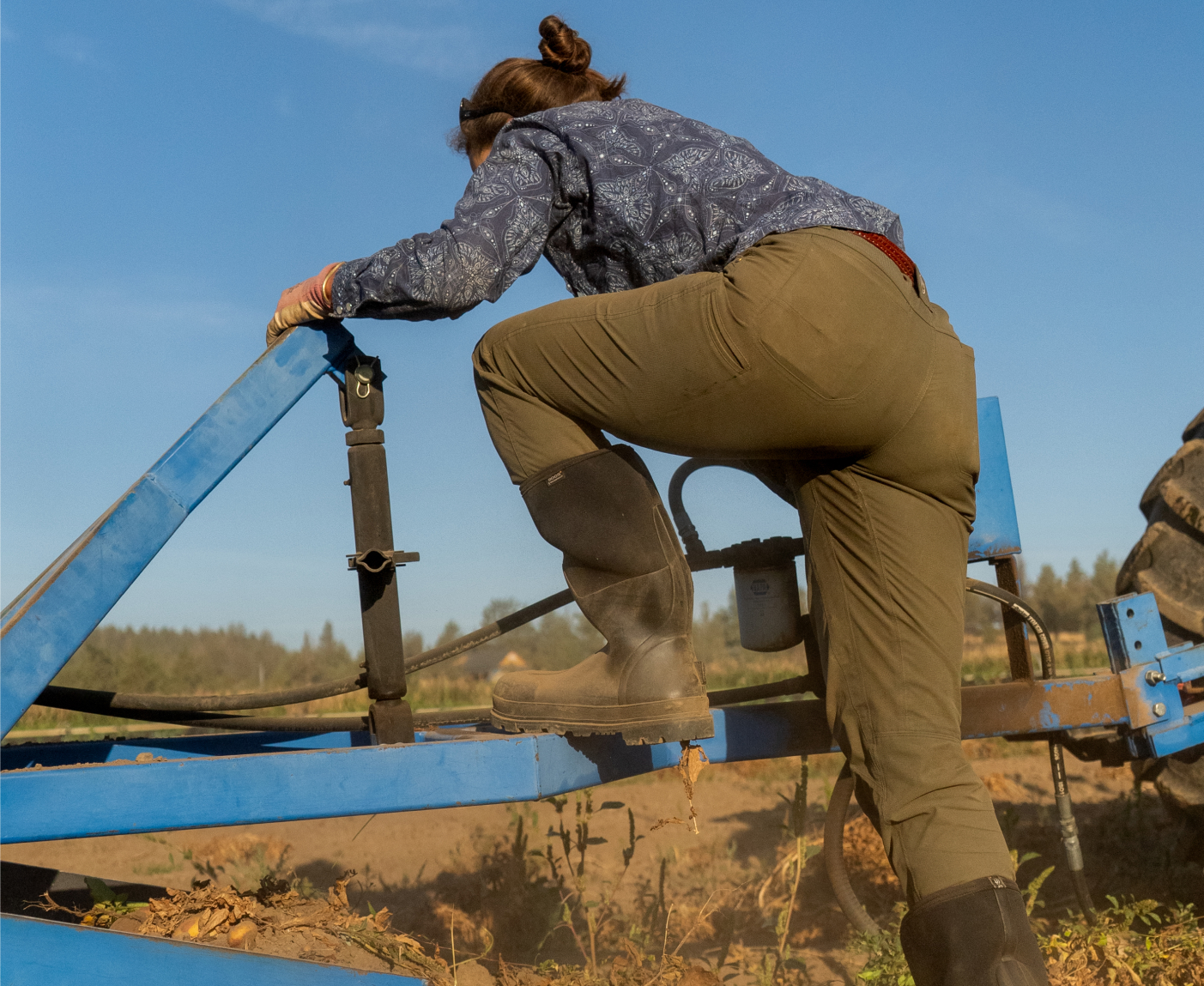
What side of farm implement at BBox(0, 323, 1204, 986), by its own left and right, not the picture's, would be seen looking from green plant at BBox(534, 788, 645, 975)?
left

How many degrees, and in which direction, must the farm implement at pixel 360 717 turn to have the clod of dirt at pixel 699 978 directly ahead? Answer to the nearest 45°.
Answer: approximately 45° to its left

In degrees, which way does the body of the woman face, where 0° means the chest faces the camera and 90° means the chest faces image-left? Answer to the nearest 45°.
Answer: approximately 135°

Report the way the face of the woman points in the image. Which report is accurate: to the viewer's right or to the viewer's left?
to the viewer's left
